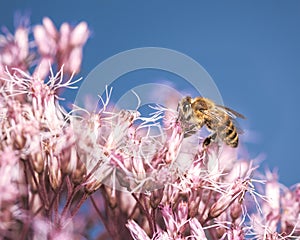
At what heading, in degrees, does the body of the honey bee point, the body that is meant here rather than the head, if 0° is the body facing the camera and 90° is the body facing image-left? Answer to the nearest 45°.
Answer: approximately 90°
